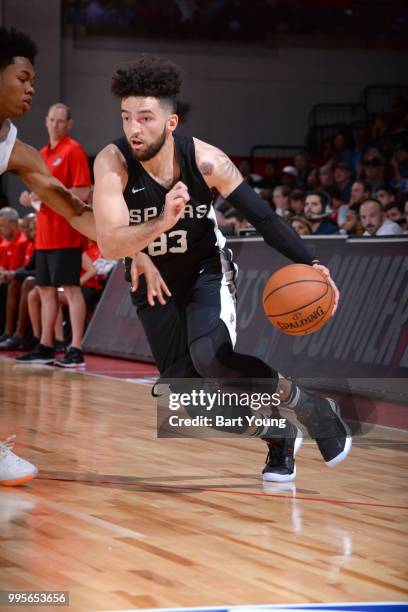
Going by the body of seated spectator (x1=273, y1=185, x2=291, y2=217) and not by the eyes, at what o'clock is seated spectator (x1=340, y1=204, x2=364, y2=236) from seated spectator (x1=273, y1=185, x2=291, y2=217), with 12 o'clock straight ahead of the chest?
seated spectator (x1=340, y1=204, x2=364, y2=236) is roughly at 10 o'clock from seated spectator (x1=273, y1=185, x2=291, y2=217).

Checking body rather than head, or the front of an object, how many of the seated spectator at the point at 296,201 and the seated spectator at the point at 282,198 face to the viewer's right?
0

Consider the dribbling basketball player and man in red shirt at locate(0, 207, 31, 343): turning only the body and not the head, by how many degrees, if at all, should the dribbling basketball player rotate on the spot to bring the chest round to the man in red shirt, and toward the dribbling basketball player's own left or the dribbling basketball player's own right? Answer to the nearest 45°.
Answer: approximately 135° to the dribbling basketball player's own right

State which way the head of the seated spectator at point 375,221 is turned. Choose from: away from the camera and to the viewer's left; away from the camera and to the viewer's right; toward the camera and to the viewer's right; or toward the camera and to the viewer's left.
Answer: toward the camera and to the viewer's left

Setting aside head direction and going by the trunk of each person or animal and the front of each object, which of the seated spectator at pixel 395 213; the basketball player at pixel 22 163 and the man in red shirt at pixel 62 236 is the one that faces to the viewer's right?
the basketball player

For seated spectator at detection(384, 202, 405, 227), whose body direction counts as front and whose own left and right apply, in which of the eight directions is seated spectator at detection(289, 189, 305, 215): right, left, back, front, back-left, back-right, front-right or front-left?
right

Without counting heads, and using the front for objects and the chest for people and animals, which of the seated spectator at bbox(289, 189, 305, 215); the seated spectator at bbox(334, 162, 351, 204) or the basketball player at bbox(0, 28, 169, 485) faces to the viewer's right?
the basketball player

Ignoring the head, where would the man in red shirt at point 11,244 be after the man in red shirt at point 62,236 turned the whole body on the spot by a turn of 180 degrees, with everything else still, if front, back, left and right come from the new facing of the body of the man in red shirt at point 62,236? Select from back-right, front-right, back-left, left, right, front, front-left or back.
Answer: front-left

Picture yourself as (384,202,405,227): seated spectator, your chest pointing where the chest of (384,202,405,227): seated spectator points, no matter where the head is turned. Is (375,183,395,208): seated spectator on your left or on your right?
on your right

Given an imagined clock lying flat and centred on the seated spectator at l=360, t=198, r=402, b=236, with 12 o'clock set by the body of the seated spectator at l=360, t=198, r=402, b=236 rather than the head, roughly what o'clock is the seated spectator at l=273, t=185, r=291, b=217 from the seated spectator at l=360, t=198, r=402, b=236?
the seated spectator at l=273, t=185, r=291, b=217 is roughly at 4 o'clock from the seated spectator at l=360, t=198, r=402, b=236.
